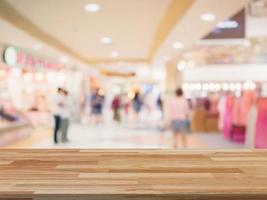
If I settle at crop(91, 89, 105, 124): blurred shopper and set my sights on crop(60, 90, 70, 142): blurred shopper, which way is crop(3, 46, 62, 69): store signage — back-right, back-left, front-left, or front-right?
front-right

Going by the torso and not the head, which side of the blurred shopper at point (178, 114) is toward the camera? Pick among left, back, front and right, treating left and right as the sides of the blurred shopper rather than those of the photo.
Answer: back

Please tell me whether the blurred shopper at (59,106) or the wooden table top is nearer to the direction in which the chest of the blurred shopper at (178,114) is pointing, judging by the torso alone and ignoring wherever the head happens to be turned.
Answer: the blurred shopper

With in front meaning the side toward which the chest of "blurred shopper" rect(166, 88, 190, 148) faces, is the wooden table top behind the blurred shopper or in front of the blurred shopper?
behind

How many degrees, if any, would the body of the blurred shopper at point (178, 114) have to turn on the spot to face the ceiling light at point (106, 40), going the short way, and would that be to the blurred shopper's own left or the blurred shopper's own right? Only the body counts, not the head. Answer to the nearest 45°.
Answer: approximately 45° to the blurred shopper's own left
